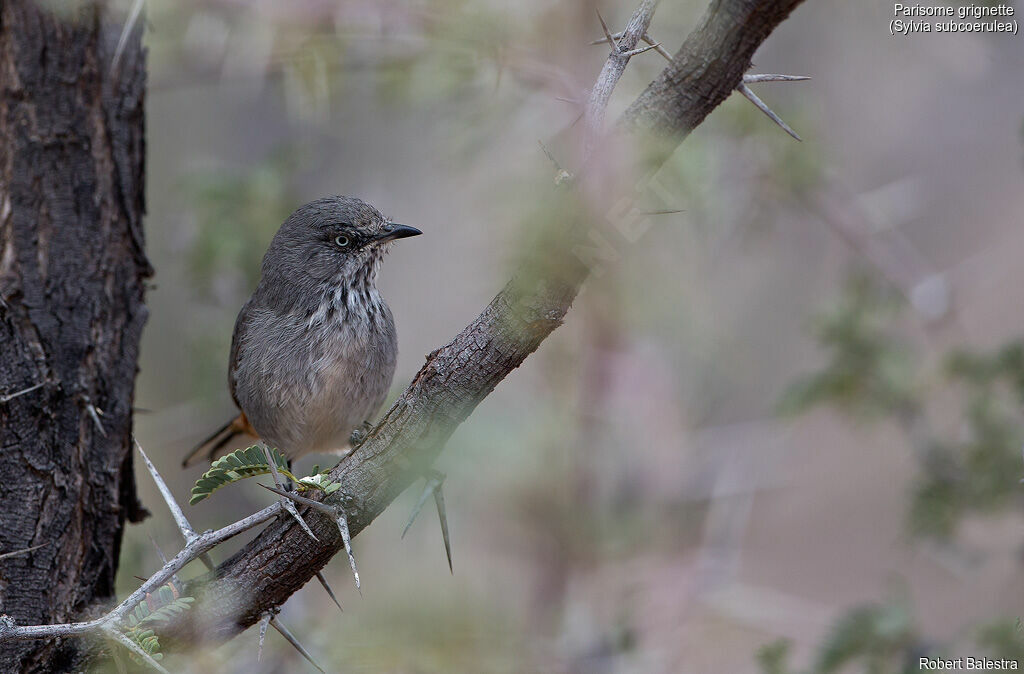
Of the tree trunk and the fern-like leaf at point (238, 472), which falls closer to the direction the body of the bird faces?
the fern-like leaf

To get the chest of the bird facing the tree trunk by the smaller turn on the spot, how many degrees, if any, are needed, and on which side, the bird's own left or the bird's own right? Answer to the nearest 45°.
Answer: approximately 90° to the bird's own right

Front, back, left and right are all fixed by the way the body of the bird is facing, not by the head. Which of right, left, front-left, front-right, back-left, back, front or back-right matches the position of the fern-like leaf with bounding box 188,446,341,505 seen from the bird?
front-right

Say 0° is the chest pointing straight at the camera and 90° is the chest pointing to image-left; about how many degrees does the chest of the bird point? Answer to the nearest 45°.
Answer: approximately 315°
